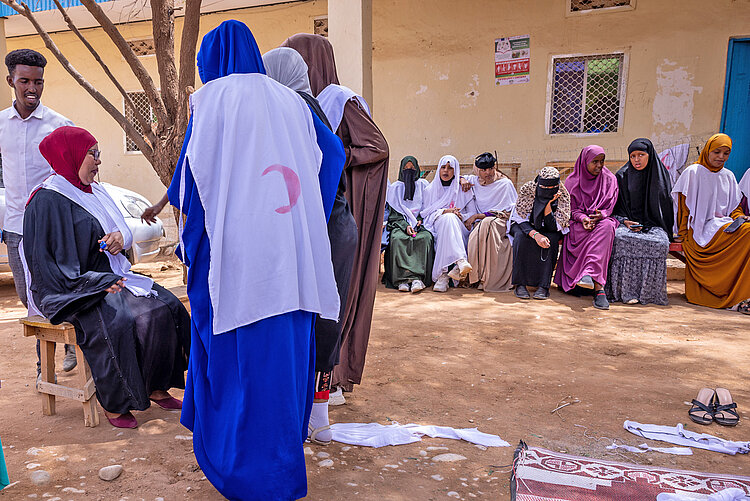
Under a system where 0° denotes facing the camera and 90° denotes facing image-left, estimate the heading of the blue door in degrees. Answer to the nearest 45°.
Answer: approximately 0°

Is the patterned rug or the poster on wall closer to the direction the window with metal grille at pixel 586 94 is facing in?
the patterned rug

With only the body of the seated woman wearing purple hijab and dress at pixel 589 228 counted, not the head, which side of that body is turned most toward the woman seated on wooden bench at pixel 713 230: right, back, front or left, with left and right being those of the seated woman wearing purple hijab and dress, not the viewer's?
left

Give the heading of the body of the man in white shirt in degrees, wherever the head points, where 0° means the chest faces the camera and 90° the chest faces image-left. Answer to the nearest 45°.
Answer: approximately 0°

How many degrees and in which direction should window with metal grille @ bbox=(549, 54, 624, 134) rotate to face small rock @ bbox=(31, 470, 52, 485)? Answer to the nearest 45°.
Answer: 0° — it already faces it

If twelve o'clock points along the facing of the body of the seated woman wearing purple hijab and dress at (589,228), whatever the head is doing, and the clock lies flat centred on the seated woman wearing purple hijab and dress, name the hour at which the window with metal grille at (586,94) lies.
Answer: The window with metal grille is roughly at 6 o'clock from the seated woman wearing purple hijab and dress.

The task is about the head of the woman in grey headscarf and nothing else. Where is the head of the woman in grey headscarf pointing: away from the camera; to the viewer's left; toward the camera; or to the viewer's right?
away from the camera

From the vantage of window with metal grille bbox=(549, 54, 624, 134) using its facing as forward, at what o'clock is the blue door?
The blue door is roughly at 9 o'clock from the window with metal grille.
